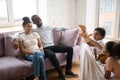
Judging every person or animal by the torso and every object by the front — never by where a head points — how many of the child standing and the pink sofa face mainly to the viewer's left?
1

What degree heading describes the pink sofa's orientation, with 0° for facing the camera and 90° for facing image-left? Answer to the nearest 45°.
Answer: approximately 315°

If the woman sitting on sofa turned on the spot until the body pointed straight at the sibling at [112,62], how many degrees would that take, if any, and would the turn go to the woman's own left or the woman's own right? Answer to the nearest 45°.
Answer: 0° — they already face them

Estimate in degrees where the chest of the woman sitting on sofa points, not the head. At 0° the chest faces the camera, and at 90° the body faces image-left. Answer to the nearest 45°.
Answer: approximately 315°

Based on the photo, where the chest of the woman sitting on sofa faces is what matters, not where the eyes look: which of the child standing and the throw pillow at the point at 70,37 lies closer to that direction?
the child standing

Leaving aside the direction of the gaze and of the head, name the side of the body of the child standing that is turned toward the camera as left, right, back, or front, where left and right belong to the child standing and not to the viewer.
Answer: left

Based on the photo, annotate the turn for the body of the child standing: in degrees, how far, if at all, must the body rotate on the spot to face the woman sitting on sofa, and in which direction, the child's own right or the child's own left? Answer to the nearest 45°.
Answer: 0° — they already face them

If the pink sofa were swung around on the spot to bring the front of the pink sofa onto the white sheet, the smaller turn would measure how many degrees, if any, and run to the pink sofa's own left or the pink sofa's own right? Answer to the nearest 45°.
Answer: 0° — it already faces it

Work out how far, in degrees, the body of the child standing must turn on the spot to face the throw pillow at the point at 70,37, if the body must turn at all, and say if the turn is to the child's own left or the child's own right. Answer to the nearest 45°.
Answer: approximately 45° to the child's own right

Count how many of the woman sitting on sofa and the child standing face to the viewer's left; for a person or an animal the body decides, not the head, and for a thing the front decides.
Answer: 1

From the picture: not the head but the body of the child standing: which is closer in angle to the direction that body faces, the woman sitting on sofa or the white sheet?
the woman sitting on sofa

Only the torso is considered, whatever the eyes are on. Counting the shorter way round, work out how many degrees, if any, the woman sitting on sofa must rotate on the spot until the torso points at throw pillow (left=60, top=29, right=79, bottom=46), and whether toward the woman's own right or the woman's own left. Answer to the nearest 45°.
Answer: approximately 90° to the woman's own left
